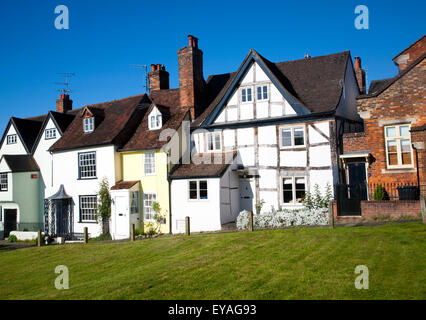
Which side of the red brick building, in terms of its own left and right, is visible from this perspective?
front

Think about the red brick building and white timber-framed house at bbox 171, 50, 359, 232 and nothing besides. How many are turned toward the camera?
2

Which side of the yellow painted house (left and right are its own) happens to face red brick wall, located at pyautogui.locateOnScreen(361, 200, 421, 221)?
left

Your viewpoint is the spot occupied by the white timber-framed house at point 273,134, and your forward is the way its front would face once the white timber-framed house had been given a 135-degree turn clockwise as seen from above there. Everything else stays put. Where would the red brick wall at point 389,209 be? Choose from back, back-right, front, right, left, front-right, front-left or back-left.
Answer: back

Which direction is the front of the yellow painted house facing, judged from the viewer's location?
facing the viewer and to the left of the viewer

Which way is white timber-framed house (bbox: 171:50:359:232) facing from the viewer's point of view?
toward the camera

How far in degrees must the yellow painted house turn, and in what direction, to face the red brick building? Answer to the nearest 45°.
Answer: approximately 90° to its left

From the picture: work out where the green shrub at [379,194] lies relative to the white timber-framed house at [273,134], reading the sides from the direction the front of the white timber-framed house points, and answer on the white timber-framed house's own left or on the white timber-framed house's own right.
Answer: on the white timber-framed house's own left

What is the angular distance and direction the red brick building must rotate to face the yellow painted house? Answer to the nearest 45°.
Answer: approximately 90° to its right

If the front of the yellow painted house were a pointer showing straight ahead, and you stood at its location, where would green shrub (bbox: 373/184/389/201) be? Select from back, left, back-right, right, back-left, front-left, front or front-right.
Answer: left
